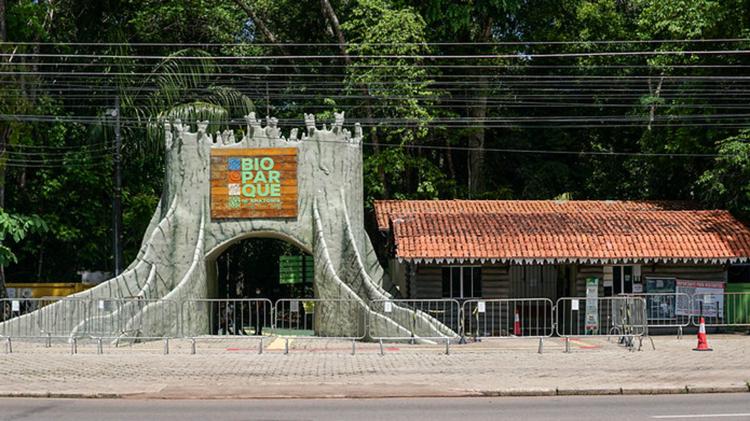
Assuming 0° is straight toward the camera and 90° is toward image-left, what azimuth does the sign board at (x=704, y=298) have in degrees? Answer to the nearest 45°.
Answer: approximately 0°

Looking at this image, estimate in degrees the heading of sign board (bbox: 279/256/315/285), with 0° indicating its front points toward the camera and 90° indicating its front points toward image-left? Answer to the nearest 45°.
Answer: approximately 0°

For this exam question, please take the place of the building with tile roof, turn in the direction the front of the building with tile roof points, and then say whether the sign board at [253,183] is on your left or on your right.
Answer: on your right
